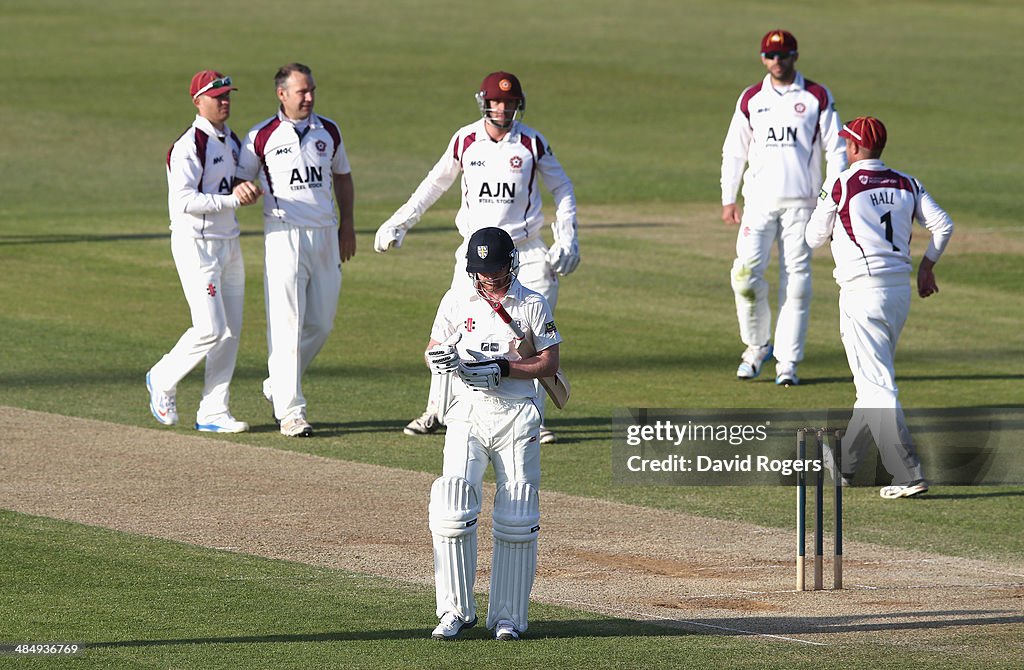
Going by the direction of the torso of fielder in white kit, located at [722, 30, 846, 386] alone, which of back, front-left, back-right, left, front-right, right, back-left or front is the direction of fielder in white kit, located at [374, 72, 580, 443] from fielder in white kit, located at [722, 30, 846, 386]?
front-right

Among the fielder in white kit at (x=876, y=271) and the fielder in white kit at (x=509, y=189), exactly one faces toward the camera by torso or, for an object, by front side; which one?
the fielder in white kit at (x=509, y=189)

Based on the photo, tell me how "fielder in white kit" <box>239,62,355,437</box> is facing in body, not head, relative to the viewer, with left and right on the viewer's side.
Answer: facing the viewer

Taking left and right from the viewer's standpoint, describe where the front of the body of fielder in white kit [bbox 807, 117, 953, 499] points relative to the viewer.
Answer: facing away from the viewer and to the left of the viewer

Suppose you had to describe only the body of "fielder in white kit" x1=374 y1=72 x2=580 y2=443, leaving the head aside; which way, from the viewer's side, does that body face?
toward the camera

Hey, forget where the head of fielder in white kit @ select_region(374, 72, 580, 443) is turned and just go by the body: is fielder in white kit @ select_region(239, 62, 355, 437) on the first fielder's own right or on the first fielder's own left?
on the first fielder's own right

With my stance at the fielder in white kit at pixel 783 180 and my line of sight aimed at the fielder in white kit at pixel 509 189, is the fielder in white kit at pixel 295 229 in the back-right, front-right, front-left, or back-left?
front-right

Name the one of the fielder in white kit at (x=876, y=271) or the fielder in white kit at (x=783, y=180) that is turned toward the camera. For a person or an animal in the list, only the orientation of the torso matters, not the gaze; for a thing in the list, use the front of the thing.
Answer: the fielder in white kit at (x=783, y=180)

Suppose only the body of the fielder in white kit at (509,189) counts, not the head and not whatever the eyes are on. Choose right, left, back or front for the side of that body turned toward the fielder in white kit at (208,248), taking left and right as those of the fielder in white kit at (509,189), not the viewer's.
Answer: right

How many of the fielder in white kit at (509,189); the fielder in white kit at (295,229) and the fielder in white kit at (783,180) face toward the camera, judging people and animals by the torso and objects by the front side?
3

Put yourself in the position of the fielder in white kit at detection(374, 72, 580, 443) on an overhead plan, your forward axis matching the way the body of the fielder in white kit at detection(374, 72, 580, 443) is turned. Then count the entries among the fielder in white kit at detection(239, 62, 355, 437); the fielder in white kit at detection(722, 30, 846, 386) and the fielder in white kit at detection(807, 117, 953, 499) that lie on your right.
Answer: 1

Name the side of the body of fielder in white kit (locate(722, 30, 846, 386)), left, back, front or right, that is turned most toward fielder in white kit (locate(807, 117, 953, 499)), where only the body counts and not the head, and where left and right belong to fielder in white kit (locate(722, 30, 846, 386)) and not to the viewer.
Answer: front

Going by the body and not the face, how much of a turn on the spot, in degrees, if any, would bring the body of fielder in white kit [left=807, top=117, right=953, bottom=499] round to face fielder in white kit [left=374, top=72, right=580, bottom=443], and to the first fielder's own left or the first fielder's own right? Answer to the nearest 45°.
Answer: approximately 45° to the first fielder's own left

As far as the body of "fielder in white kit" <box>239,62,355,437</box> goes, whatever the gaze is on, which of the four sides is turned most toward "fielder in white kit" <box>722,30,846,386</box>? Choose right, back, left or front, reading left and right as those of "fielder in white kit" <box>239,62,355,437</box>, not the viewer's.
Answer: left

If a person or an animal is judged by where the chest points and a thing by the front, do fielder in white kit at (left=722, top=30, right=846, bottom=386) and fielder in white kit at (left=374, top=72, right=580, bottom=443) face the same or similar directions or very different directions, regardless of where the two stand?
same or similar directions

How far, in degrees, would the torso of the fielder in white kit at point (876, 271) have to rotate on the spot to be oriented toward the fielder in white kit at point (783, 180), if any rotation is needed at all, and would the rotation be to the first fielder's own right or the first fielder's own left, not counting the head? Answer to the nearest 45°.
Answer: approximately 45° to the first fielder's own right

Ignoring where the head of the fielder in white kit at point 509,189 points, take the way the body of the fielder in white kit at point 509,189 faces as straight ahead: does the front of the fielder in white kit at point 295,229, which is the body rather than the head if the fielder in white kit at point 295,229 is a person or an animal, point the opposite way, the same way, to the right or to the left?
the same way

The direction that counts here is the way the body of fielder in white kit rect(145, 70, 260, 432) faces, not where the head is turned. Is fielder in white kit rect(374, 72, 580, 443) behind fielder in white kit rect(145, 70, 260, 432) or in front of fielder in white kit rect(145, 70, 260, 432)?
in front

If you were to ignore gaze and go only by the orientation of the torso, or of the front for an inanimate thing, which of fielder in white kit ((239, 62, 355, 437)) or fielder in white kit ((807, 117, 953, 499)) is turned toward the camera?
fielder in white kit ((239, 62, 355, 437))

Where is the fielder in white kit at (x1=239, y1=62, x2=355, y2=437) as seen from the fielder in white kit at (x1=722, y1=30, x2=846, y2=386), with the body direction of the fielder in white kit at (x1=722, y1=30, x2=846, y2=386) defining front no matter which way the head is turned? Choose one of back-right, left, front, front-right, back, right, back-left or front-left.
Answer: front-right

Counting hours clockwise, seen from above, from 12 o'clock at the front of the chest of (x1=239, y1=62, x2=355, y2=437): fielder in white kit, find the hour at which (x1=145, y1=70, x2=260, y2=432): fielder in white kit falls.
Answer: (x1=145, y1=70, x2=260, y2=432): fielder in white kit is roughly at 3 o'clock from (x1=239, y1=62, x2=355, y2=437): fielder in white kit.

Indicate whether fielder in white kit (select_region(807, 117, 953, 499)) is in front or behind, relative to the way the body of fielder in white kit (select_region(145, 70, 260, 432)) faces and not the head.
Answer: in front
